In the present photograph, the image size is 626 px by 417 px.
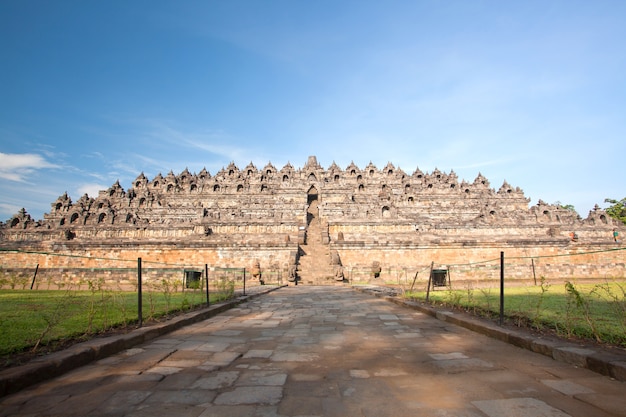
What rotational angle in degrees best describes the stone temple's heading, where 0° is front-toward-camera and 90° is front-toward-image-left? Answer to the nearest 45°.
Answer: approximately 0°

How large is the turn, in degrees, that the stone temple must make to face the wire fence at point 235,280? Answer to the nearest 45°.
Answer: approximately 45° to its right
